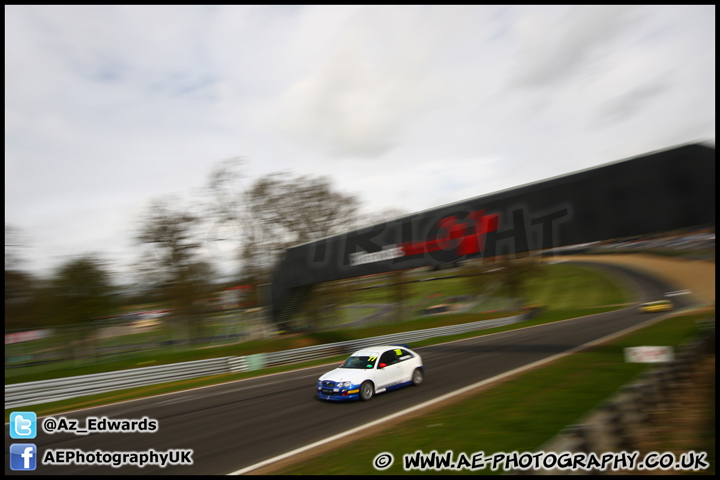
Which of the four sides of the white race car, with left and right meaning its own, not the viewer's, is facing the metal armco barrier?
right

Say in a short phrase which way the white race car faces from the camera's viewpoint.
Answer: facing the viewer and to the left of the viewer
